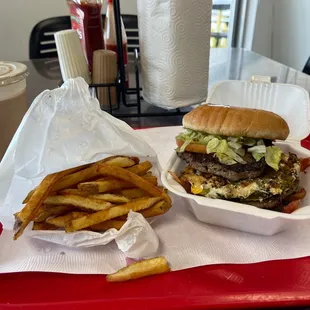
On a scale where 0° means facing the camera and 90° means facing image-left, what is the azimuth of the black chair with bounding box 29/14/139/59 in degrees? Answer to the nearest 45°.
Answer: approximately 0°

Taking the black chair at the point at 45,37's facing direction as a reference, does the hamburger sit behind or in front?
in front

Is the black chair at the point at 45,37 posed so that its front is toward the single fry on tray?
yes

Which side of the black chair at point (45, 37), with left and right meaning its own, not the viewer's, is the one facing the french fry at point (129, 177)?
front

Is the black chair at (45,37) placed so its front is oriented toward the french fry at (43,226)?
yes

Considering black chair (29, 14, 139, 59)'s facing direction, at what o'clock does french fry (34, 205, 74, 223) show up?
The french fry is roughly at 12 o'clock from the black chair.

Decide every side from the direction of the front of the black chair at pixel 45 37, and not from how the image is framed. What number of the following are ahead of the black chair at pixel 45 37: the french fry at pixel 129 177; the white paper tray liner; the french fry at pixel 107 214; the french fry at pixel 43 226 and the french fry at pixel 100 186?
5

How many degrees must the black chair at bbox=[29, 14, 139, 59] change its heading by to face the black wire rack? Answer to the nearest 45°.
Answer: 0° — it already faces it

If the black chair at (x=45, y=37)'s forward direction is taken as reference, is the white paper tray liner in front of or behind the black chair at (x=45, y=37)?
in front

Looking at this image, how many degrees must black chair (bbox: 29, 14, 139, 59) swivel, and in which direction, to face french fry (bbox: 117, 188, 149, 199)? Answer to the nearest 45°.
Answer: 0° — it already faces it

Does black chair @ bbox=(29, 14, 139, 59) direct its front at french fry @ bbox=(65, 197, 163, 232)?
yes
